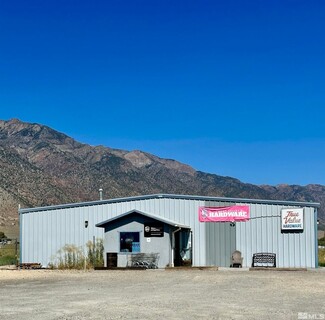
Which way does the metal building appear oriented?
toward the camera

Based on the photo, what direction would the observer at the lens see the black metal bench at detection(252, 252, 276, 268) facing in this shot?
facing the viewer

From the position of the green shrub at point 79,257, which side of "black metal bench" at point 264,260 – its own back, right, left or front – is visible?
right

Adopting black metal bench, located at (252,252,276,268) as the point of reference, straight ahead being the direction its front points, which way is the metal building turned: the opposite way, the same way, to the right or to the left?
the same way
